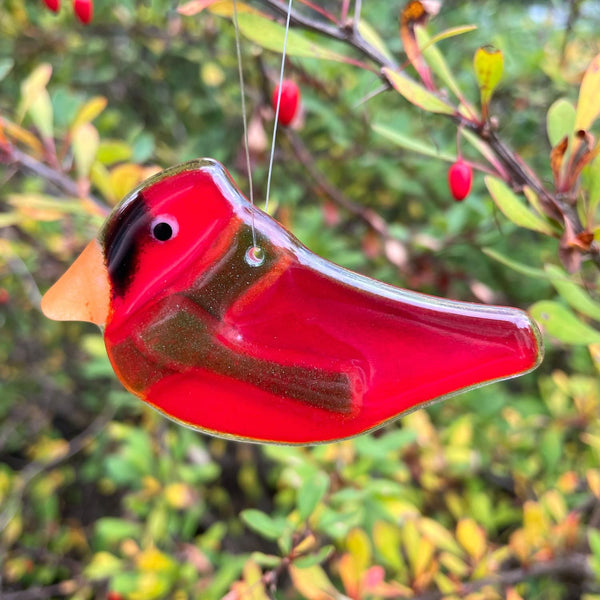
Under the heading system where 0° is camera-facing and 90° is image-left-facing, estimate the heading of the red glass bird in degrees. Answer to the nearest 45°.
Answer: approximately 90°
